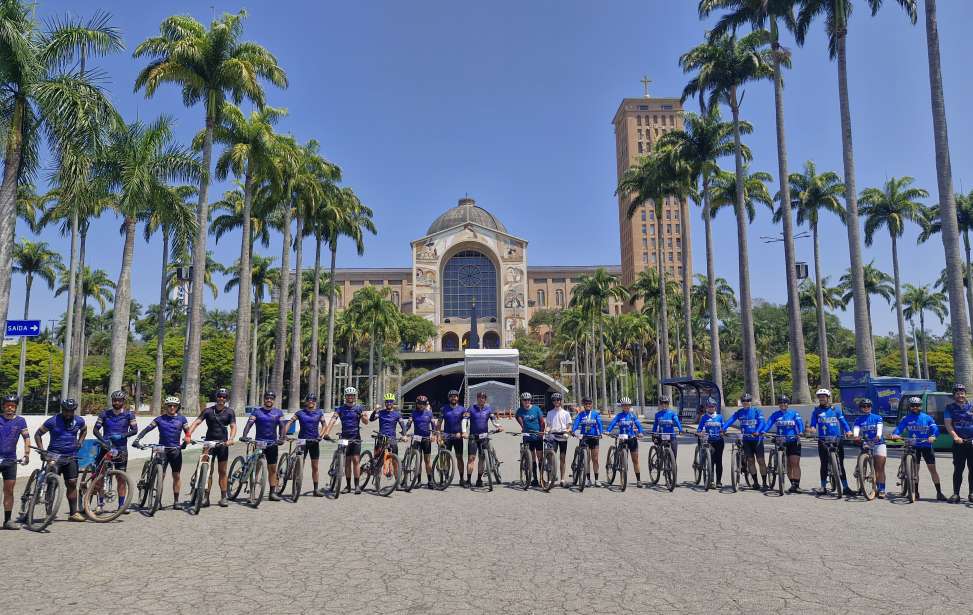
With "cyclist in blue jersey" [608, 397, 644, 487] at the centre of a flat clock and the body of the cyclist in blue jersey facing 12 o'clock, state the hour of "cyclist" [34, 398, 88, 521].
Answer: The cyclist is roughly at 2 o'clock from the cyclist in blue jersey.

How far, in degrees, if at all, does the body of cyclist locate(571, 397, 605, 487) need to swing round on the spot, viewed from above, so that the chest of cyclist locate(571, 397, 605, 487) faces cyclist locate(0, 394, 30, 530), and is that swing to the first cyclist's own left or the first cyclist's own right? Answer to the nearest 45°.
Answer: approximately 45° to the first cyclist's own right

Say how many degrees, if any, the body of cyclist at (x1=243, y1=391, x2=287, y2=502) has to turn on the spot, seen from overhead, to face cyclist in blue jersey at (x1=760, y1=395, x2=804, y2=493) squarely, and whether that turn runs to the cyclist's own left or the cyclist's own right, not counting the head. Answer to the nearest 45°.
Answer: approximately 90° to the cyclist's own left

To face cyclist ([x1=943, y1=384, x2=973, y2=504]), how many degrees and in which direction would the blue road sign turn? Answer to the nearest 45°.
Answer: approximately 45° to its left

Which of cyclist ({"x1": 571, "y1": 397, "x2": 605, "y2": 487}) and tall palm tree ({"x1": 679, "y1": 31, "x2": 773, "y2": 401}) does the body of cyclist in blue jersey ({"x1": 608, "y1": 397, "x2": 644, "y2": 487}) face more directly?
the cyclist

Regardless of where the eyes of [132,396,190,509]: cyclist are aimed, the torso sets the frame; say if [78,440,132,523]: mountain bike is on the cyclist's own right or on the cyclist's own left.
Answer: on the cyclist's own right

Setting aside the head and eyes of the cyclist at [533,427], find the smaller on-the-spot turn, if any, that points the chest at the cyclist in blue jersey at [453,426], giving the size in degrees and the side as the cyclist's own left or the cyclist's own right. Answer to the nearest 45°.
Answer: approximately 90° to the cyclist's own right

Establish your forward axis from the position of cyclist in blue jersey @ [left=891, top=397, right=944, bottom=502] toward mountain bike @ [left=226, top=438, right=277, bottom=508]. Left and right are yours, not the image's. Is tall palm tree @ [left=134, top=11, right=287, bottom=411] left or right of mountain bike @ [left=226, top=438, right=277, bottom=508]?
right

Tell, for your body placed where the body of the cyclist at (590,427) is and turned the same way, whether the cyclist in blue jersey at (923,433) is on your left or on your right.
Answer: on your left

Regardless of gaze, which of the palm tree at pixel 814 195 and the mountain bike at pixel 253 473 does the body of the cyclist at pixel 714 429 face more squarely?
the mountain bike
